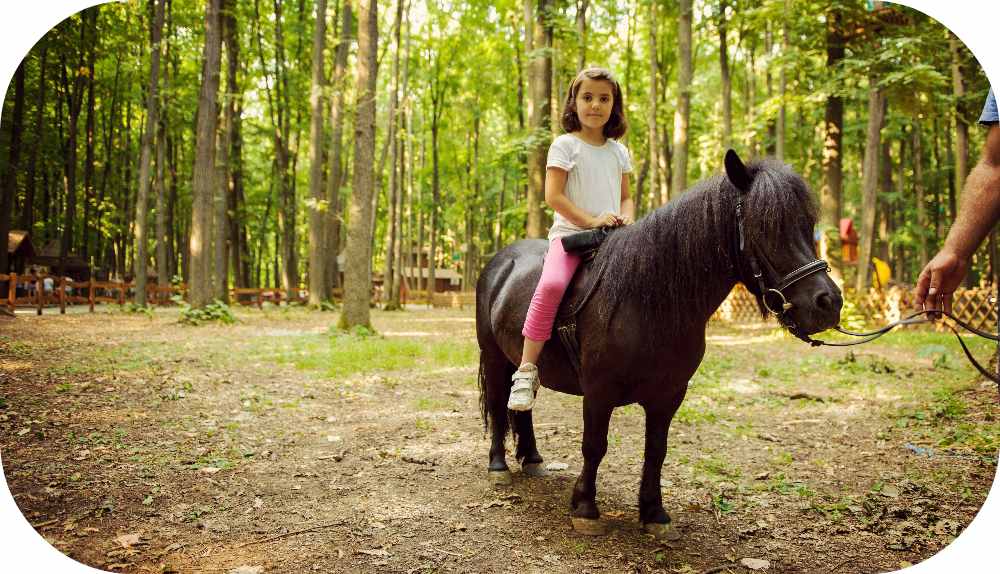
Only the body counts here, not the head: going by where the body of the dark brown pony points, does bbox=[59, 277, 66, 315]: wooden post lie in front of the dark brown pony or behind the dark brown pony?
behind

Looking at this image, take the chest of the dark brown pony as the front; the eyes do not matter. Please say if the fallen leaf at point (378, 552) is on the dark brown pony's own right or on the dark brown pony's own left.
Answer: on the dark brown pony's own right

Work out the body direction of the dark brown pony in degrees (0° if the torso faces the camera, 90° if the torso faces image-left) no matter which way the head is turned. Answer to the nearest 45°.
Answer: approximately 315°

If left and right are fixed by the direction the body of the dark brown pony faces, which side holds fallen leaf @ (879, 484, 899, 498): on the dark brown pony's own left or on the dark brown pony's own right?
on the dark brown pony's own left

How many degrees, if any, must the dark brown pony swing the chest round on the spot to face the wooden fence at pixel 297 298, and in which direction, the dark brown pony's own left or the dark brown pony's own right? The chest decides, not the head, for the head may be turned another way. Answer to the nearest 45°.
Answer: approximately 180°

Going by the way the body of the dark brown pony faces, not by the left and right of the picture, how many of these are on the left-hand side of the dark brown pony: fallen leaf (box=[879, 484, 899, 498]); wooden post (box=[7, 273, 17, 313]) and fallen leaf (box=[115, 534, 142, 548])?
1
